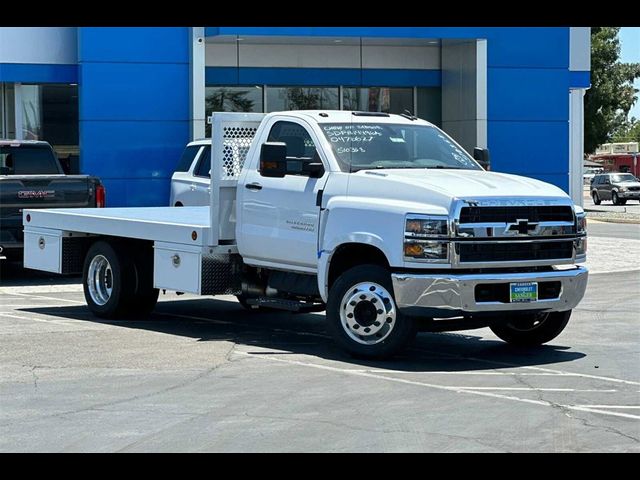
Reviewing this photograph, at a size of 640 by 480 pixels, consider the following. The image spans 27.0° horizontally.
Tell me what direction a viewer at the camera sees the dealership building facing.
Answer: facing the viewer

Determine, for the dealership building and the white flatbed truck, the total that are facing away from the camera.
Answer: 0

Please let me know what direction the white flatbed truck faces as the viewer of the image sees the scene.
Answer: facing the viewer and to the right of the viewer

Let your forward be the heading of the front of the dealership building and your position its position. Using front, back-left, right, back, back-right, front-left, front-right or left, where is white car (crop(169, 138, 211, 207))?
front

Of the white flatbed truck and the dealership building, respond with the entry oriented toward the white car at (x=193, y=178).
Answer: the dealership building

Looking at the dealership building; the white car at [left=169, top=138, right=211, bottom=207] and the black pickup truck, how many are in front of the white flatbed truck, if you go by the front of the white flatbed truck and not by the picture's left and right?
0

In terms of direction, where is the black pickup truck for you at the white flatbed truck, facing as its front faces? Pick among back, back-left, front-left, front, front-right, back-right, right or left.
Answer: back

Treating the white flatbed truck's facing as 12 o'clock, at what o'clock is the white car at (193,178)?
The white car is roughly at 7 o'clock from the white flatbed truck.

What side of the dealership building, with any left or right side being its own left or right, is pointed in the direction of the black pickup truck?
front

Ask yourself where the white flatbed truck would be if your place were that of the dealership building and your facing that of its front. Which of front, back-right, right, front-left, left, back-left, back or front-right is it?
front

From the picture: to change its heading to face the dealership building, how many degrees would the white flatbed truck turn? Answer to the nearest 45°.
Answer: approximately 135° to its left
